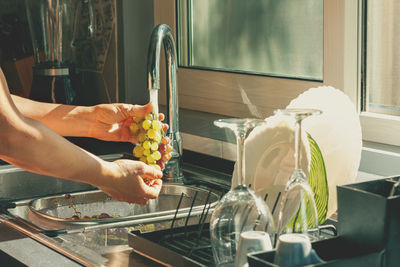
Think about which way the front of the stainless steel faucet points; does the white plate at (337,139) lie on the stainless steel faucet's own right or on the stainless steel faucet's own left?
on the stainless steel faucet's own left

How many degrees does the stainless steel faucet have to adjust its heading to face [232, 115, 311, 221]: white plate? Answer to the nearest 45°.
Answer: approximately 45° to its left

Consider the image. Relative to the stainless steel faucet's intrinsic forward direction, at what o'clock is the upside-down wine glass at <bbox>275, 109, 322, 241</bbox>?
The upside-down wine glass is roughly at 10 o'clock from the stainless steel faucet.

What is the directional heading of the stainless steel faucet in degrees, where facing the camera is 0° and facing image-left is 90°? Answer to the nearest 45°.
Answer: approximately 45°
